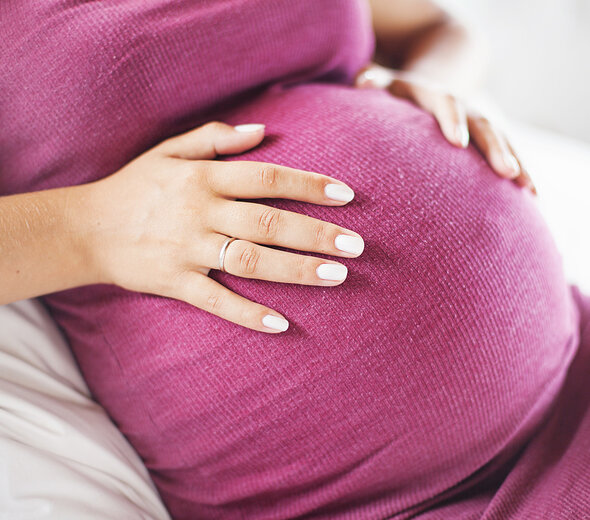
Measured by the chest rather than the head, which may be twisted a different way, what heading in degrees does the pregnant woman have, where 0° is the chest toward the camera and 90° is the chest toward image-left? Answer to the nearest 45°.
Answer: approximately 270°
